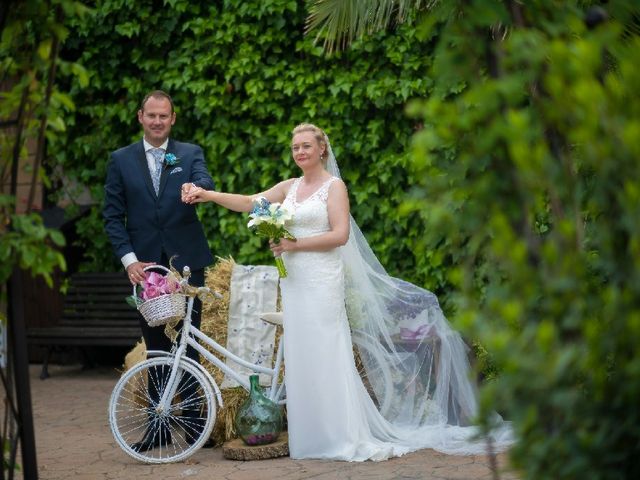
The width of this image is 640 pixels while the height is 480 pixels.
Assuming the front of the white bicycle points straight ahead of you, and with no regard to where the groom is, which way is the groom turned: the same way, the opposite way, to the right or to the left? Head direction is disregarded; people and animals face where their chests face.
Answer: to the left

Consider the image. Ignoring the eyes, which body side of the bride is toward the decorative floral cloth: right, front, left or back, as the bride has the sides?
right

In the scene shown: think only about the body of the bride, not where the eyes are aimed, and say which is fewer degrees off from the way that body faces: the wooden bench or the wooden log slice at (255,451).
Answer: the wooden log slice

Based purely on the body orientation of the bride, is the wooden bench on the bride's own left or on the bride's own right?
on the bride's own right

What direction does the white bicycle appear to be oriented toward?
to the viewer's left

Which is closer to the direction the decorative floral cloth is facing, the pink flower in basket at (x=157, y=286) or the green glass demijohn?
the green glass demijohn

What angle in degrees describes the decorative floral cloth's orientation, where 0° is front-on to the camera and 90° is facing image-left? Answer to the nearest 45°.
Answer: approximately 0°

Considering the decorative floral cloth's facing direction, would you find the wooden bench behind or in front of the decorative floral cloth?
behind

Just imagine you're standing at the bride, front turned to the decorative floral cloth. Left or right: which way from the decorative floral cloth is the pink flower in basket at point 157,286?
left

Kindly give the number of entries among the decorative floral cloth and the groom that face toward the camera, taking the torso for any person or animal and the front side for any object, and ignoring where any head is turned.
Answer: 2

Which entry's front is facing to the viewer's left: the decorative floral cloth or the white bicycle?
the white bicycle

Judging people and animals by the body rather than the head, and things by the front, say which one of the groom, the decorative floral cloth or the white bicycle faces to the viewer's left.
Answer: the white bicycle
